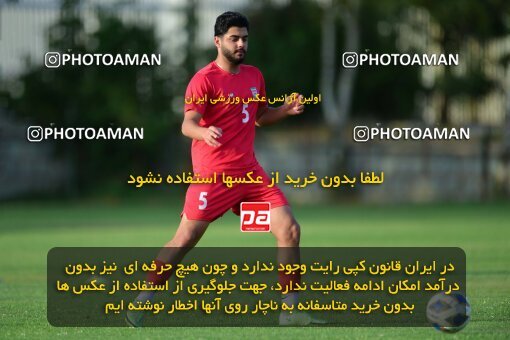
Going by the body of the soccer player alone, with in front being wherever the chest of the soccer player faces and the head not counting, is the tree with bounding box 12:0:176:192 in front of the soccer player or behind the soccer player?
behind

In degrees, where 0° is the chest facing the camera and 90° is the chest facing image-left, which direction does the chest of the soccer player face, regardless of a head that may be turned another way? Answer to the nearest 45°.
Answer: approximately 315°
